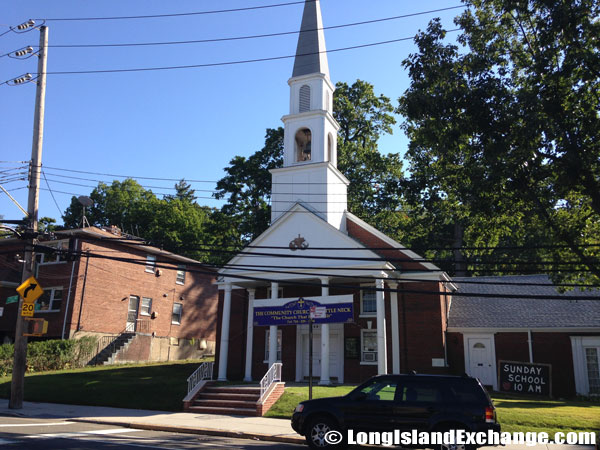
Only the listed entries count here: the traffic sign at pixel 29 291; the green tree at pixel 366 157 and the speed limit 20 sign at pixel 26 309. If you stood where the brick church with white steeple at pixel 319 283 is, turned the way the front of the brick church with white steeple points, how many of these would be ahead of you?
2

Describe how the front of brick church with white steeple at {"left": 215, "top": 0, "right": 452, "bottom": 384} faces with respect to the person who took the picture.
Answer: facing the viewer and to the left of the viewer

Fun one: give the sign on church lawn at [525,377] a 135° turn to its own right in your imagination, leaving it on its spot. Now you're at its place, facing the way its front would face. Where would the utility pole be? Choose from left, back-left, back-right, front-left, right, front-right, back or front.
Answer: left

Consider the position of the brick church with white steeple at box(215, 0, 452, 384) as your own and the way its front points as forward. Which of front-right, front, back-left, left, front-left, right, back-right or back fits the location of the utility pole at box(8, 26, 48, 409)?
front

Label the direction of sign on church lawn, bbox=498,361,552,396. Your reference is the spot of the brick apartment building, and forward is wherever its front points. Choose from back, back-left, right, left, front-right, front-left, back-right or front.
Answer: left

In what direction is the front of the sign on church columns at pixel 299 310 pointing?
toward the camera

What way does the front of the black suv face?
to the viewer's left

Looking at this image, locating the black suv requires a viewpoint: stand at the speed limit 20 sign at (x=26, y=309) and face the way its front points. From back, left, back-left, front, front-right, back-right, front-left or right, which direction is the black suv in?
front-left

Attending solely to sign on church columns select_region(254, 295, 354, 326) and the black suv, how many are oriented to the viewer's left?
1

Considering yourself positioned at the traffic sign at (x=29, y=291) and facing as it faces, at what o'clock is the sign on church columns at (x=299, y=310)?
The sign on church columns is roughly at 9 o'clock from the traffic sign.

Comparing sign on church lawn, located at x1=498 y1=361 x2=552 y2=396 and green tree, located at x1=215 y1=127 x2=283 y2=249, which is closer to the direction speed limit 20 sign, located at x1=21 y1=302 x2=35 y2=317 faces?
the sign on church lawn

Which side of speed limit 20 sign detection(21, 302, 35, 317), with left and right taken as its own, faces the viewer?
front

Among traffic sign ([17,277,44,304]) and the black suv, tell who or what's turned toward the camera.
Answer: the traffic sign

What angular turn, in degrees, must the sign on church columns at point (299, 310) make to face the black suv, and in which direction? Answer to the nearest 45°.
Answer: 0° — it already faces it
